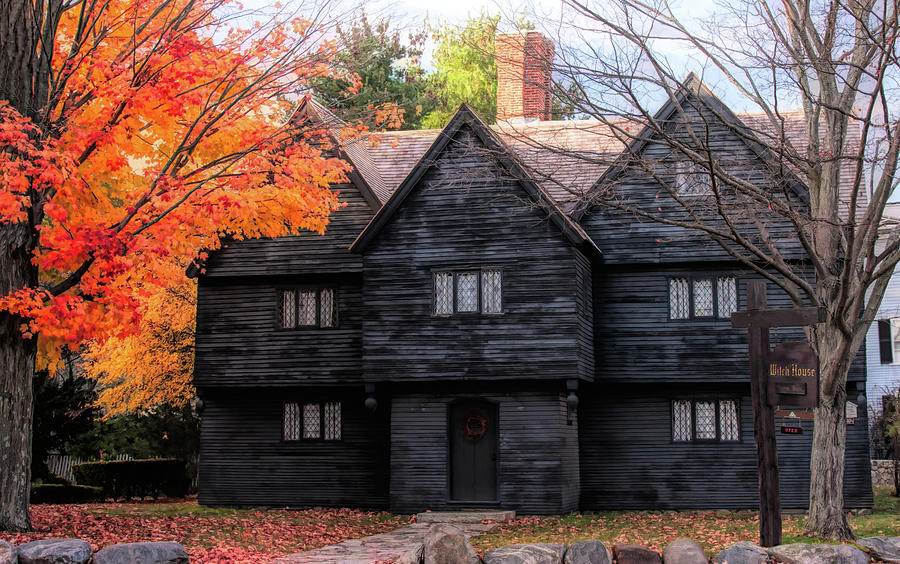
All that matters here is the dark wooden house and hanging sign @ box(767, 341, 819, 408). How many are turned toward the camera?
2

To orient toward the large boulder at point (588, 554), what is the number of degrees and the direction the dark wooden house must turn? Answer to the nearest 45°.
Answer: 0° — it already faces it

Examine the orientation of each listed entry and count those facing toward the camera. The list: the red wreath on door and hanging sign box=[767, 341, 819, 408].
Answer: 2

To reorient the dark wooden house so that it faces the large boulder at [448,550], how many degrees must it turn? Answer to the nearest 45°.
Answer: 0° — it already faces it

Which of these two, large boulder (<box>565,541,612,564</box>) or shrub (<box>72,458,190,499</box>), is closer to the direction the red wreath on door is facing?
the large boulder

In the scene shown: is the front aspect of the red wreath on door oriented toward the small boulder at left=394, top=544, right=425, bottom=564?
yes

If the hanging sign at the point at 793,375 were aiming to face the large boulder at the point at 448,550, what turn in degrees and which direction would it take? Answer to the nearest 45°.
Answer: approximately 45° to its right

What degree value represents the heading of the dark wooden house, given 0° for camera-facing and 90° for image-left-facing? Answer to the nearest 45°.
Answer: approximately 0°

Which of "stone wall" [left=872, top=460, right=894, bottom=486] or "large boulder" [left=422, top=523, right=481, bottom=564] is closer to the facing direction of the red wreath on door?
the large boulder
